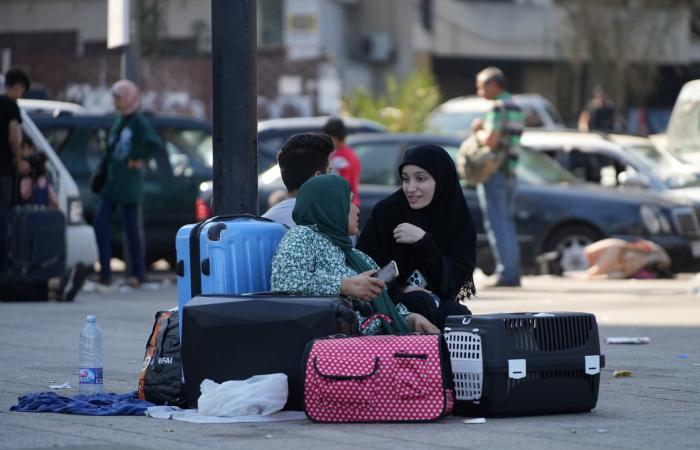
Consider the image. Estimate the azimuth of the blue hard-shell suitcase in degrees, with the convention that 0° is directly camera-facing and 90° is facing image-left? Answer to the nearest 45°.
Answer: approximately 315°

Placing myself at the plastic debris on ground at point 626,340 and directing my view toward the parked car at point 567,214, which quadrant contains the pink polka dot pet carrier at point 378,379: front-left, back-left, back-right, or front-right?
back-left

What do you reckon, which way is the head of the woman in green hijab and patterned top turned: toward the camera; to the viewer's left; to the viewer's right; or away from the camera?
to the viewer's right

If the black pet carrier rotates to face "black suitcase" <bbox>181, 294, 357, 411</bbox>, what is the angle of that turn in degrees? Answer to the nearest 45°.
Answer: approximately 45° to its right

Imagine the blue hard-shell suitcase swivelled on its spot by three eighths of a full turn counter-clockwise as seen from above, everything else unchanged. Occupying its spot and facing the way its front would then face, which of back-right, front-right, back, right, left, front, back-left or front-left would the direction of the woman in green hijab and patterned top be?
right

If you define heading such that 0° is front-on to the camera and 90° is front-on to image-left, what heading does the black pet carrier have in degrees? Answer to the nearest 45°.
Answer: approximately 45°

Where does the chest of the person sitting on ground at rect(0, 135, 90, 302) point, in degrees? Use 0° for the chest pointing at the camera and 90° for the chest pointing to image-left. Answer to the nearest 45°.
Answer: approximately 270°

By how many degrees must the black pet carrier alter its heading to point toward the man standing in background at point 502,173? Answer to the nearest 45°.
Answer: approximately 135° to its right

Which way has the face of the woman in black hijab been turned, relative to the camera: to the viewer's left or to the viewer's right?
to the viewer's left

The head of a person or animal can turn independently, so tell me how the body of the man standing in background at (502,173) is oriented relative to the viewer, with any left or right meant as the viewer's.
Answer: facing to the left of the viewer

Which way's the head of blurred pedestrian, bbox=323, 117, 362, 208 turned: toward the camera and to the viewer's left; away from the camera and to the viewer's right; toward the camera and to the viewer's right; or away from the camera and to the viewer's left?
away from the camera and to the viewer's right
